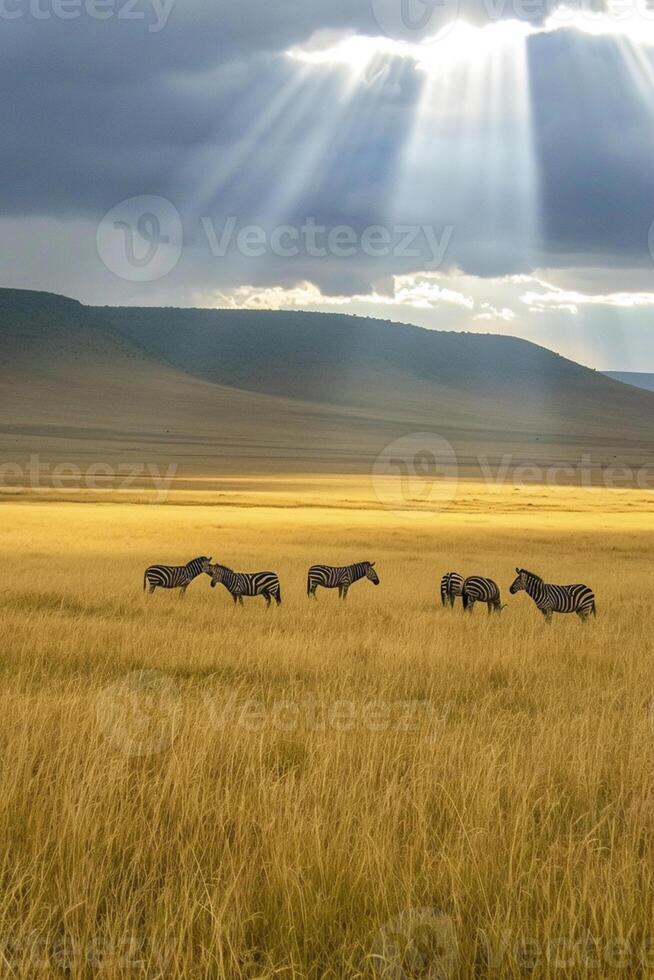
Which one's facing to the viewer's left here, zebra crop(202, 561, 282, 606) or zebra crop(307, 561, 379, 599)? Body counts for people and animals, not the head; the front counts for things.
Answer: zebra crop(202, 561, 282, 606)

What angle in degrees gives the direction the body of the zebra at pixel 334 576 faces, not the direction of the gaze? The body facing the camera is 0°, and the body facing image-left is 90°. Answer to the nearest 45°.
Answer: approximately 270°

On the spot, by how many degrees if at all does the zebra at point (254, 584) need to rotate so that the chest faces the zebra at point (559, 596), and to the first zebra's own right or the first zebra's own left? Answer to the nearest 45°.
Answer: approximately 135° to the first zebra's own left

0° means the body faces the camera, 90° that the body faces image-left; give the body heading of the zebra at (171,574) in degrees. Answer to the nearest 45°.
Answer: approximately 270°

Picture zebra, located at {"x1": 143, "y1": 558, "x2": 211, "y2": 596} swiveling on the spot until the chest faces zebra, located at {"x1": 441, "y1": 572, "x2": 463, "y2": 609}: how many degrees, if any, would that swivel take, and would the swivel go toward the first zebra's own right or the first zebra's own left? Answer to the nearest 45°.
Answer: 0° — it already faces it

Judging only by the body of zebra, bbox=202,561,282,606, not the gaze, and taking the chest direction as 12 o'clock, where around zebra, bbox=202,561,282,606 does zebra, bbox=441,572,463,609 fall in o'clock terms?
zebra, bbox=441,572,463,609 is roughly at 6 o'clock from zebra, bbox=202,561,282,606.

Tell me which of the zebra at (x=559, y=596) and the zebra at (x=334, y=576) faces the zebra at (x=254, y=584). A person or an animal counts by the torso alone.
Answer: the zebra at (x=559, y=596)

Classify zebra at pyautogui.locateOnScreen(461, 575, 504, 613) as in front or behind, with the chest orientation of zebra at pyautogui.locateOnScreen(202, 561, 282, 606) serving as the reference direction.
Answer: behind

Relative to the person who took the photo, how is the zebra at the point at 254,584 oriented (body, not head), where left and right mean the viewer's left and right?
facing to the left of the viewer

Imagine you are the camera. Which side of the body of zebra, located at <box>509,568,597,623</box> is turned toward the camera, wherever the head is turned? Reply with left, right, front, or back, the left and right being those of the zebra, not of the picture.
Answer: left

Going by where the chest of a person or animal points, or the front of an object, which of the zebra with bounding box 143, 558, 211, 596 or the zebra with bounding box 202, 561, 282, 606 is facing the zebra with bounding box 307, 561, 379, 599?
the zebra with bounding box 143, 558, 211, 596
